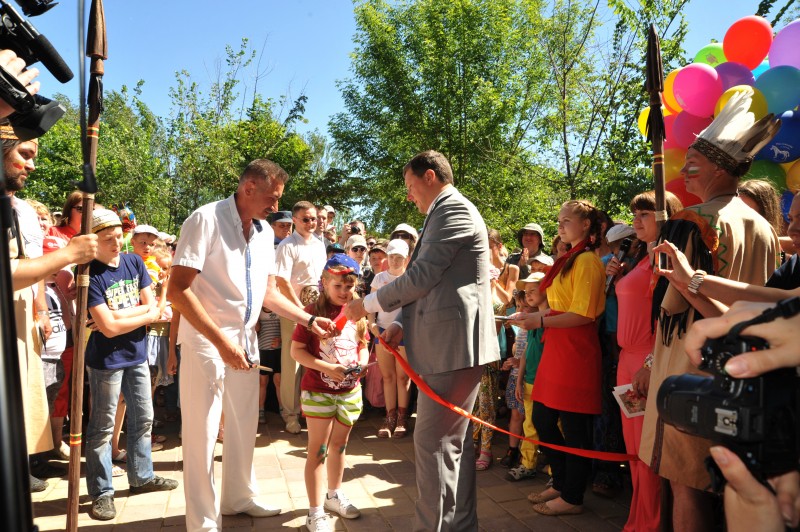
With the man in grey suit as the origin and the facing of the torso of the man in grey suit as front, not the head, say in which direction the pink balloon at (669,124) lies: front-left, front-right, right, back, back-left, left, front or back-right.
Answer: back-right

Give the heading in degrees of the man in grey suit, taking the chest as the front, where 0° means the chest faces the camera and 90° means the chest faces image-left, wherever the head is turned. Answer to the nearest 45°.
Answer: approximately 90°

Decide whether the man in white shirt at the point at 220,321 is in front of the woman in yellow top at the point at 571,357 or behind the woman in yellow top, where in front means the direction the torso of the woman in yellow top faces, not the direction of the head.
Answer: in front

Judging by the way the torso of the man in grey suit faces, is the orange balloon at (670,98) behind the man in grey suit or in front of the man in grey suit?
behind

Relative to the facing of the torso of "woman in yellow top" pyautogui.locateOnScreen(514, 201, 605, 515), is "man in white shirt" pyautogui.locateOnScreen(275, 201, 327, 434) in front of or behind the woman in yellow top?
in front

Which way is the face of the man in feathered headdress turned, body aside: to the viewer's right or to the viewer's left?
to the viewer's left

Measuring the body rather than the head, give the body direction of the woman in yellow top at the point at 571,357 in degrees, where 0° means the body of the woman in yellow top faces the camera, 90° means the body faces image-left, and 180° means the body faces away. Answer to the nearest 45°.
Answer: approximately 90°

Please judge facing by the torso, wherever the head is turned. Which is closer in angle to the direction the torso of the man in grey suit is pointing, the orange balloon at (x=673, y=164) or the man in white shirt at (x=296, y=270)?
the man in white shirt

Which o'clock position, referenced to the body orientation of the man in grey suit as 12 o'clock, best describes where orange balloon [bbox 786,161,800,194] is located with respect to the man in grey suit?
The orange balloon is roughly at 5 o'clock from the man in grey suit.

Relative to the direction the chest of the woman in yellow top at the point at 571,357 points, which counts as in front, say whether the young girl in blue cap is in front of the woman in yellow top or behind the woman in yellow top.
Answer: in front
